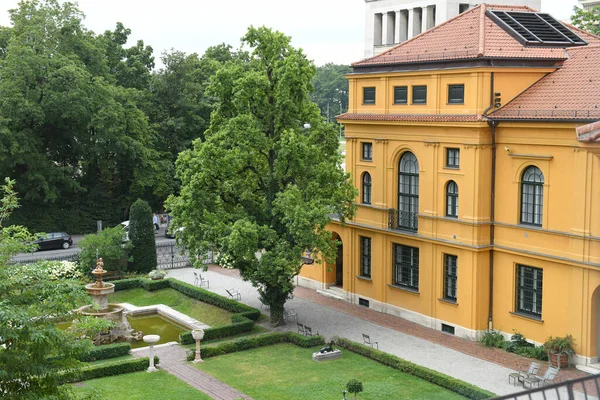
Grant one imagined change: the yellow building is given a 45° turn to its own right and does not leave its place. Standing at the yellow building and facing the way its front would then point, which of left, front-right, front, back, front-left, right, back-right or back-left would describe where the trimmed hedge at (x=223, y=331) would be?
front

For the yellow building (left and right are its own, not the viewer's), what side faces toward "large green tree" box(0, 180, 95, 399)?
front

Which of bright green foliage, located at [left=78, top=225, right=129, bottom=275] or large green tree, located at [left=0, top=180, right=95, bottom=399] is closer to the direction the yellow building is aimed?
the large green tree

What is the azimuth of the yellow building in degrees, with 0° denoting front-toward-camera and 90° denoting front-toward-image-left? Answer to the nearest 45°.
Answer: approximately 45°

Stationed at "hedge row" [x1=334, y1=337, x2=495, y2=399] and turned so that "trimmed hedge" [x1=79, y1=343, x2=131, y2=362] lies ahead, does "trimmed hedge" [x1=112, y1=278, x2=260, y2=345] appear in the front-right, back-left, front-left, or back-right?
front-right
